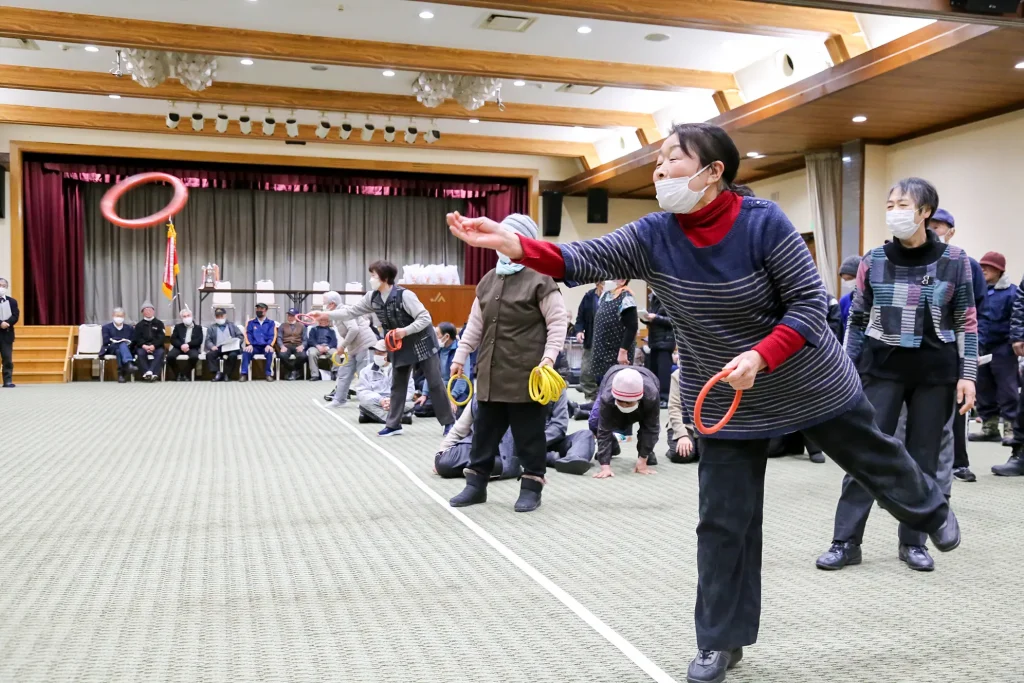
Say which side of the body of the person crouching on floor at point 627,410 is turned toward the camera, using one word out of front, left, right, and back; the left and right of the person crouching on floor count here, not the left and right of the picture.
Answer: front

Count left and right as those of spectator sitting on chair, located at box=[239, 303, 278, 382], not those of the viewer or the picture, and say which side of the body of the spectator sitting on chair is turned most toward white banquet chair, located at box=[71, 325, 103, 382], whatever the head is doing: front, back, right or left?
right

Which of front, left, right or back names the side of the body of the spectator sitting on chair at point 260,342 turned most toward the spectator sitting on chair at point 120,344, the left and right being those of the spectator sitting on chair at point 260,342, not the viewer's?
right

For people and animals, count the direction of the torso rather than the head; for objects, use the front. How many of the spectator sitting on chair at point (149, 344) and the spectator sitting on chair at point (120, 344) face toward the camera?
2

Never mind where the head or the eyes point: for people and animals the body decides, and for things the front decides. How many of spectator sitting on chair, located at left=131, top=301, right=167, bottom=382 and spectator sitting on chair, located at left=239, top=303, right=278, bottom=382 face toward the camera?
2

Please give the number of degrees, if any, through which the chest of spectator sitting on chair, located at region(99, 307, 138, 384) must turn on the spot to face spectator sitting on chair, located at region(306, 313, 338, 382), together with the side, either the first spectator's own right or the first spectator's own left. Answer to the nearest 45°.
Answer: approximately 90° to the first spectator's own left

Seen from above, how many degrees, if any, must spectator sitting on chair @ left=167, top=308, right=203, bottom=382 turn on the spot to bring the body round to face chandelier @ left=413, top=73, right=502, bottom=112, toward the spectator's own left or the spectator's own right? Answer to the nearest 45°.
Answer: approximately 45° to the spectator's own left

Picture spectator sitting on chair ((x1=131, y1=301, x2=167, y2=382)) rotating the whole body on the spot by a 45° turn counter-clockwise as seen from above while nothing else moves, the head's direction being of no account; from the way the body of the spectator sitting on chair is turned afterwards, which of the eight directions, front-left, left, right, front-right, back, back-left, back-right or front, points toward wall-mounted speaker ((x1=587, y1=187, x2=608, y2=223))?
front-left

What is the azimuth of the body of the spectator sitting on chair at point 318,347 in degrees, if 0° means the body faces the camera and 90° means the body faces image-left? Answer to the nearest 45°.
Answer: approximately 0°

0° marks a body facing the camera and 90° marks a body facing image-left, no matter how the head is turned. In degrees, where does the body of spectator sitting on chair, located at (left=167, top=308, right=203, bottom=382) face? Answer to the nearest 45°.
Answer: approximately 0°

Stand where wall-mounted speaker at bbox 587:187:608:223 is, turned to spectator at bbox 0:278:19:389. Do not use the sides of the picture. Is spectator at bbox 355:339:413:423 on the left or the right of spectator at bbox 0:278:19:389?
left

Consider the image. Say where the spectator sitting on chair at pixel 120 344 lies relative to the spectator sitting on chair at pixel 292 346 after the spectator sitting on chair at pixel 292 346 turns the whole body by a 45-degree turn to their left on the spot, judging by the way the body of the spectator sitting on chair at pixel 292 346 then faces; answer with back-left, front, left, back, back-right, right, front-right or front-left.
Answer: back-right

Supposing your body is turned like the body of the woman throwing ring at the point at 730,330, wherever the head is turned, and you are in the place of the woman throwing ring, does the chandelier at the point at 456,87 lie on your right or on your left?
on your right
